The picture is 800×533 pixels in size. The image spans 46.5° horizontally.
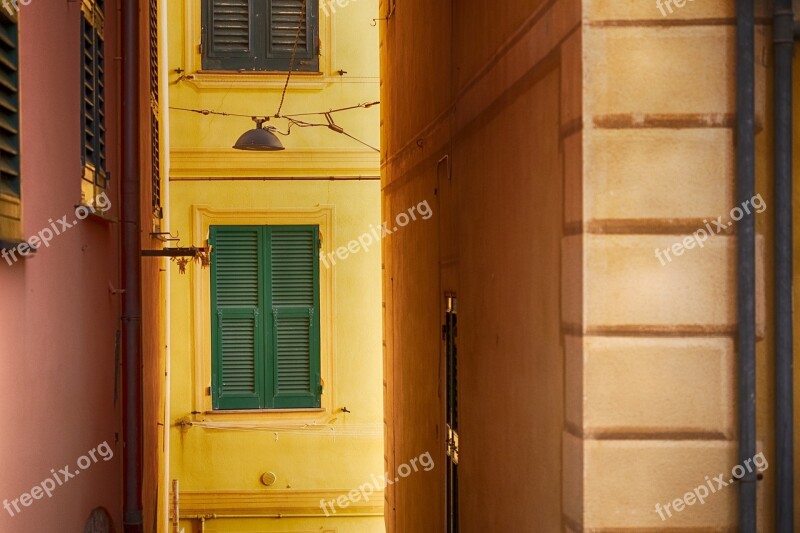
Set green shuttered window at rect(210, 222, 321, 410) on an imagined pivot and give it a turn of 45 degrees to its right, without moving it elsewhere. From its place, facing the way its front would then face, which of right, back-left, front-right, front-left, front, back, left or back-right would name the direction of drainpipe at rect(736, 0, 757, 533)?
front-left

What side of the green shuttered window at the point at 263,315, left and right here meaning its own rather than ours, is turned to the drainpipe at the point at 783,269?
front

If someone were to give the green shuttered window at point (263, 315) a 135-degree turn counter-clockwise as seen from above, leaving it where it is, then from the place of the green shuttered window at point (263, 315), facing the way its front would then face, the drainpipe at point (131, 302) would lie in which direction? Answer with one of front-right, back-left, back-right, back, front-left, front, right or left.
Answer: back-right

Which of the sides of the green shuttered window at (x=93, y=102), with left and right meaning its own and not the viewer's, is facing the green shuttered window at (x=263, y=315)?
left

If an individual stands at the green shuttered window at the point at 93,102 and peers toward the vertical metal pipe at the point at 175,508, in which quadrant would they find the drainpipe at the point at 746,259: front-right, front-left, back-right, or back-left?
back-right

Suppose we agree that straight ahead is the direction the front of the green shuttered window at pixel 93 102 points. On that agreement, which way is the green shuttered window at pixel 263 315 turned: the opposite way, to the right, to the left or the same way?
to the right

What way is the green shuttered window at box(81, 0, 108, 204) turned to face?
to the viewer's right

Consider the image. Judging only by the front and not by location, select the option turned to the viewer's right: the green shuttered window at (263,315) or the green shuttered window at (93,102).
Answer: the green shuttered window at (93,102)

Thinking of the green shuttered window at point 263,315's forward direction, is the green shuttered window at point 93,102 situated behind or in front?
in front

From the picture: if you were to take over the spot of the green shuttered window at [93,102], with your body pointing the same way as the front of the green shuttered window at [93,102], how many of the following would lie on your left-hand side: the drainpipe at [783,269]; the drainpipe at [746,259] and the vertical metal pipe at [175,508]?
1

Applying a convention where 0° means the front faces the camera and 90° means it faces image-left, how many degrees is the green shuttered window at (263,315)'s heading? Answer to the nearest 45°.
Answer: approximately 0°

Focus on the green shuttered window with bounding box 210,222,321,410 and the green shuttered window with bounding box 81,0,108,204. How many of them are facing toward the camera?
1

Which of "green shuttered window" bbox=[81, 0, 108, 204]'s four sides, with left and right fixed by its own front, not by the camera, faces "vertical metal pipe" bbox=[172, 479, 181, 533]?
left
